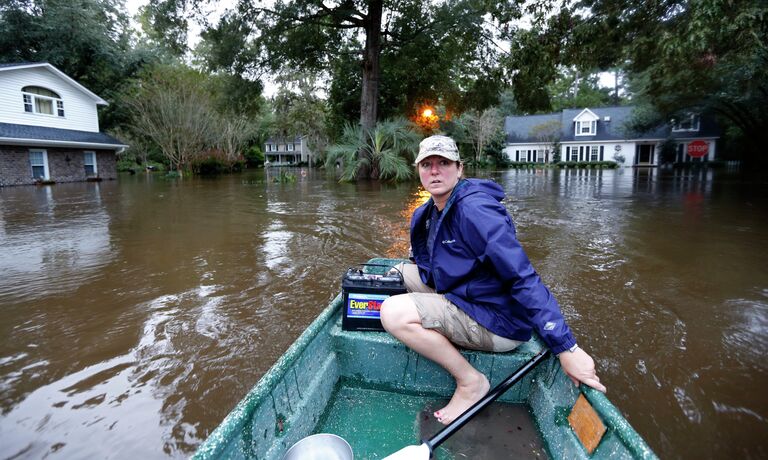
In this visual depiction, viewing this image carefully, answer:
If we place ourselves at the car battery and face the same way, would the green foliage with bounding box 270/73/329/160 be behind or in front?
behind

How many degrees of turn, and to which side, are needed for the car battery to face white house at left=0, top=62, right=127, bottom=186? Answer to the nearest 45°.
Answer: approximately 135° to its right

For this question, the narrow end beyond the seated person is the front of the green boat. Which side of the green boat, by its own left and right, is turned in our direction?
back

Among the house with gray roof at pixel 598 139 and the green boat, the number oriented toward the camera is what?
1

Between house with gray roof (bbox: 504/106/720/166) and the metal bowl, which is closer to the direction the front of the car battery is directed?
the metal bowl

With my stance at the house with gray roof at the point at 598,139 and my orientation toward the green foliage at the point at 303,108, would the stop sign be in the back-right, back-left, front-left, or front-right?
back-left

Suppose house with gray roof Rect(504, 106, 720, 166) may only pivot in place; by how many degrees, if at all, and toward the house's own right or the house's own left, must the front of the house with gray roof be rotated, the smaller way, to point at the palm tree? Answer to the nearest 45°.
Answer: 0° — it already faces it

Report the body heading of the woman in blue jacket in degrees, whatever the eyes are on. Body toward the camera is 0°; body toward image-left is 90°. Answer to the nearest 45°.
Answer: approximately 45°

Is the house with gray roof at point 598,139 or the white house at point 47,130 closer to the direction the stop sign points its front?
the white house

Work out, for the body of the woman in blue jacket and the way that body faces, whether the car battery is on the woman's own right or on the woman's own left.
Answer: on the woman's own right

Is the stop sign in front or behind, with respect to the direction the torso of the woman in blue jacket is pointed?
behind

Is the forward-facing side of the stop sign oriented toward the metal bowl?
yes
